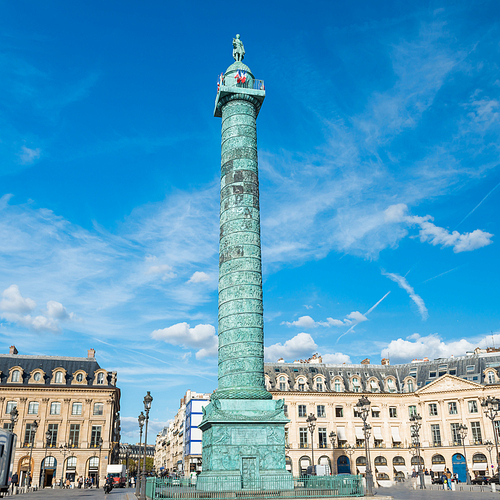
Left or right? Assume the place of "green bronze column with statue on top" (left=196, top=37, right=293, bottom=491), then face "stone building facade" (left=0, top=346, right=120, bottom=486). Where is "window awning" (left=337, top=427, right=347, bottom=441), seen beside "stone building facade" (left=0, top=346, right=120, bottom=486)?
right

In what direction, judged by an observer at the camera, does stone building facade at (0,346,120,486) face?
facing the viewer

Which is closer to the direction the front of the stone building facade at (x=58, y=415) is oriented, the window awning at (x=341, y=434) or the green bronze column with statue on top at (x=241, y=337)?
the green bronze column with statue on top

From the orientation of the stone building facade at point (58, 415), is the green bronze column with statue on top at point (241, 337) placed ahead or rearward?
ahead

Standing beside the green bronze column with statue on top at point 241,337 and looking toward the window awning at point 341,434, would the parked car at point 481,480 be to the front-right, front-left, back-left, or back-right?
front-right

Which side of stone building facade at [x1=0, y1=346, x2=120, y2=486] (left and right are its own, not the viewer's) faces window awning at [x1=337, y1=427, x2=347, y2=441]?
left

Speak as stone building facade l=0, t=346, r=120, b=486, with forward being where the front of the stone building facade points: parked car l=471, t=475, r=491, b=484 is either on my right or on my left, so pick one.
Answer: on my left
